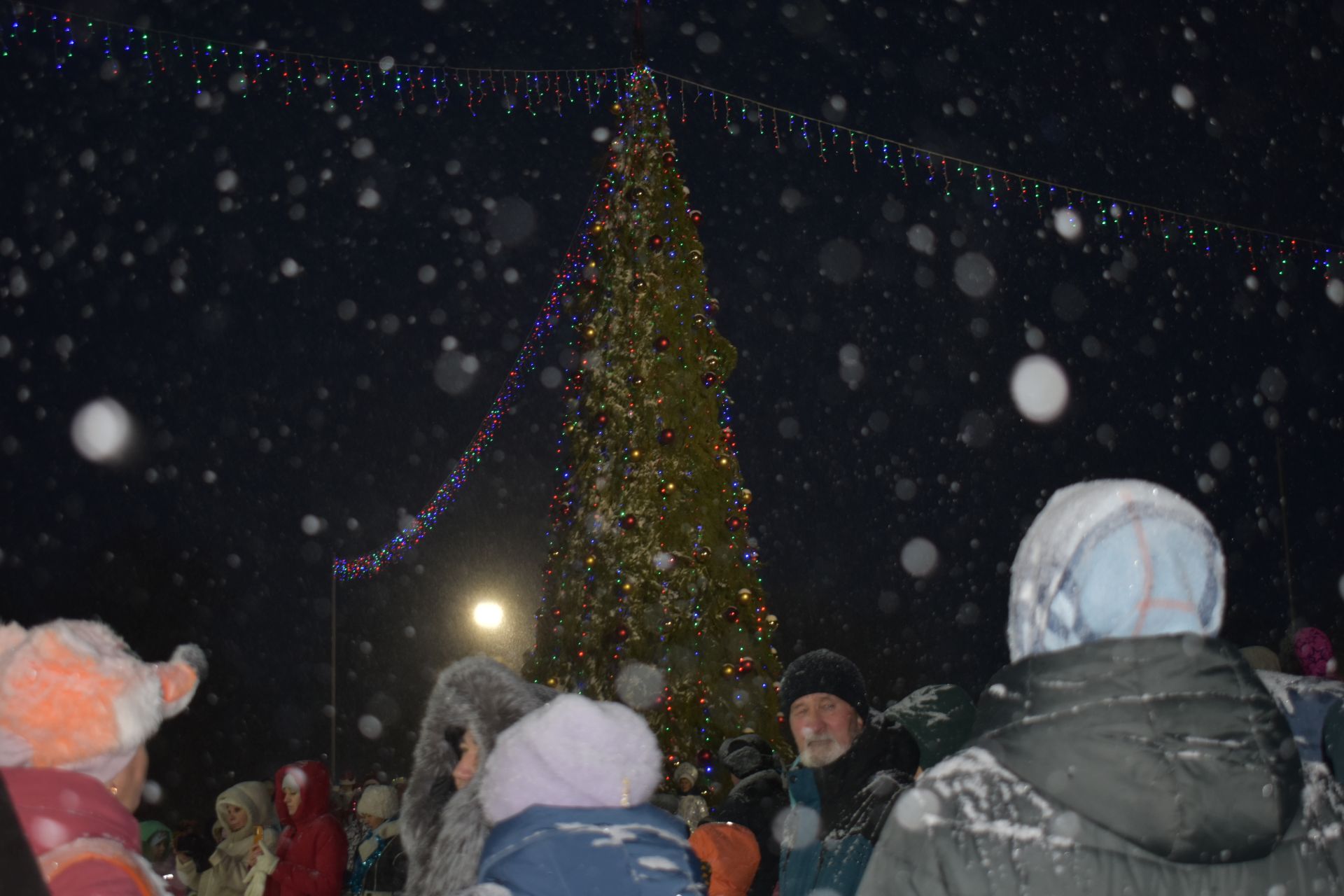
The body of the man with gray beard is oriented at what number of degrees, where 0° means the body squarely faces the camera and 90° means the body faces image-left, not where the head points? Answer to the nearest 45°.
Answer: approximately 45°

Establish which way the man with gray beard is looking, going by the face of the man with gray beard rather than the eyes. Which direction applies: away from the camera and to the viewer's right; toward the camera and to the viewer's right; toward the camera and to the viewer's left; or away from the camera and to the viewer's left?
toward the camera and to the viewer's left

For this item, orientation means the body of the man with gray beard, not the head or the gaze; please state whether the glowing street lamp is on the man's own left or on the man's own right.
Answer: on the man's own right

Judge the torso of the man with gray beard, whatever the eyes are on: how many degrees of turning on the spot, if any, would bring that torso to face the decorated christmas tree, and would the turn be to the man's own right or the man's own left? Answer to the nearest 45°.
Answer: approximately 135° to the man's own right
